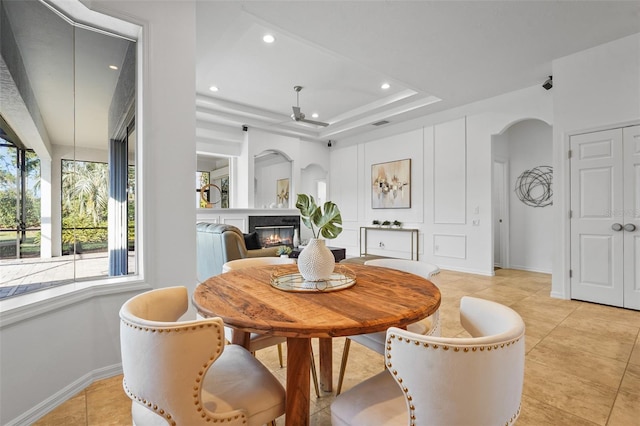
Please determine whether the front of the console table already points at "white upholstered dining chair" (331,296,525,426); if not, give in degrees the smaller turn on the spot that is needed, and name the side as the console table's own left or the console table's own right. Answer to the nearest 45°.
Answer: approximately 45° to the console table's own left

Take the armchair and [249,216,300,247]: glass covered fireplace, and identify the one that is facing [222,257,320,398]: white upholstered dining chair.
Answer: the glass covered fireplace

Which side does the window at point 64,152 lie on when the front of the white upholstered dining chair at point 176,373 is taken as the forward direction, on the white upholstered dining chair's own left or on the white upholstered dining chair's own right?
on the white upholstered dining chair's own left

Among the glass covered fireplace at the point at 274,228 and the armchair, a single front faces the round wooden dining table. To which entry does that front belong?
the glass covered fireplace

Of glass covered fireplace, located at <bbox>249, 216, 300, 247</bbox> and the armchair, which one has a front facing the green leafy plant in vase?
the glass covered fireplace

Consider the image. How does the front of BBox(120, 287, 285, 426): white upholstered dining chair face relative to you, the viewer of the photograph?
facing away from the viewer and to the right of the viewer

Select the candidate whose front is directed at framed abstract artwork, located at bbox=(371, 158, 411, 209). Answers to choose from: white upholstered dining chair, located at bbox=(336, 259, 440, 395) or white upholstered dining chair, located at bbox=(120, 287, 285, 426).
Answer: white upholstered dining chair, located at bbox=(120, 287, 285, 426)

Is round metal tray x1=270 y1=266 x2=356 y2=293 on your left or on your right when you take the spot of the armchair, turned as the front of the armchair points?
on your right

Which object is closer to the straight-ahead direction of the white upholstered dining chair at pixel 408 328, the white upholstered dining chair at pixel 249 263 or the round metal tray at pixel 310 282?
the round metal tray

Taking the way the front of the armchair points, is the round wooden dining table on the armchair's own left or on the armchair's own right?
on the armchair's own right

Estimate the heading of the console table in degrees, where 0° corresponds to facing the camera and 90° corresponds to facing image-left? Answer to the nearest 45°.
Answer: approximately 45°

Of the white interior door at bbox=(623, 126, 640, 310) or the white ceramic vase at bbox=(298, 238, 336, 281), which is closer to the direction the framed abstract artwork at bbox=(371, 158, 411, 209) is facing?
the white ceramic vase

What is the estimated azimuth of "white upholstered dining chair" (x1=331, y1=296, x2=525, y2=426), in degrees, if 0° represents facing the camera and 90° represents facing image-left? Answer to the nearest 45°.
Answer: approximately 135°

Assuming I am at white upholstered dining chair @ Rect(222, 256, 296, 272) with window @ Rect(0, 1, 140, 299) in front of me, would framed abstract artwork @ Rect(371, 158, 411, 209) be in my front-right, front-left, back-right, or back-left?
back-right

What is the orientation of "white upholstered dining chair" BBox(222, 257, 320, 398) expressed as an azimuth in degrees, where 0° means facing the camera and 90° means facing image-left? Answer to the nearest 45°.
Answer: approximately 315°
